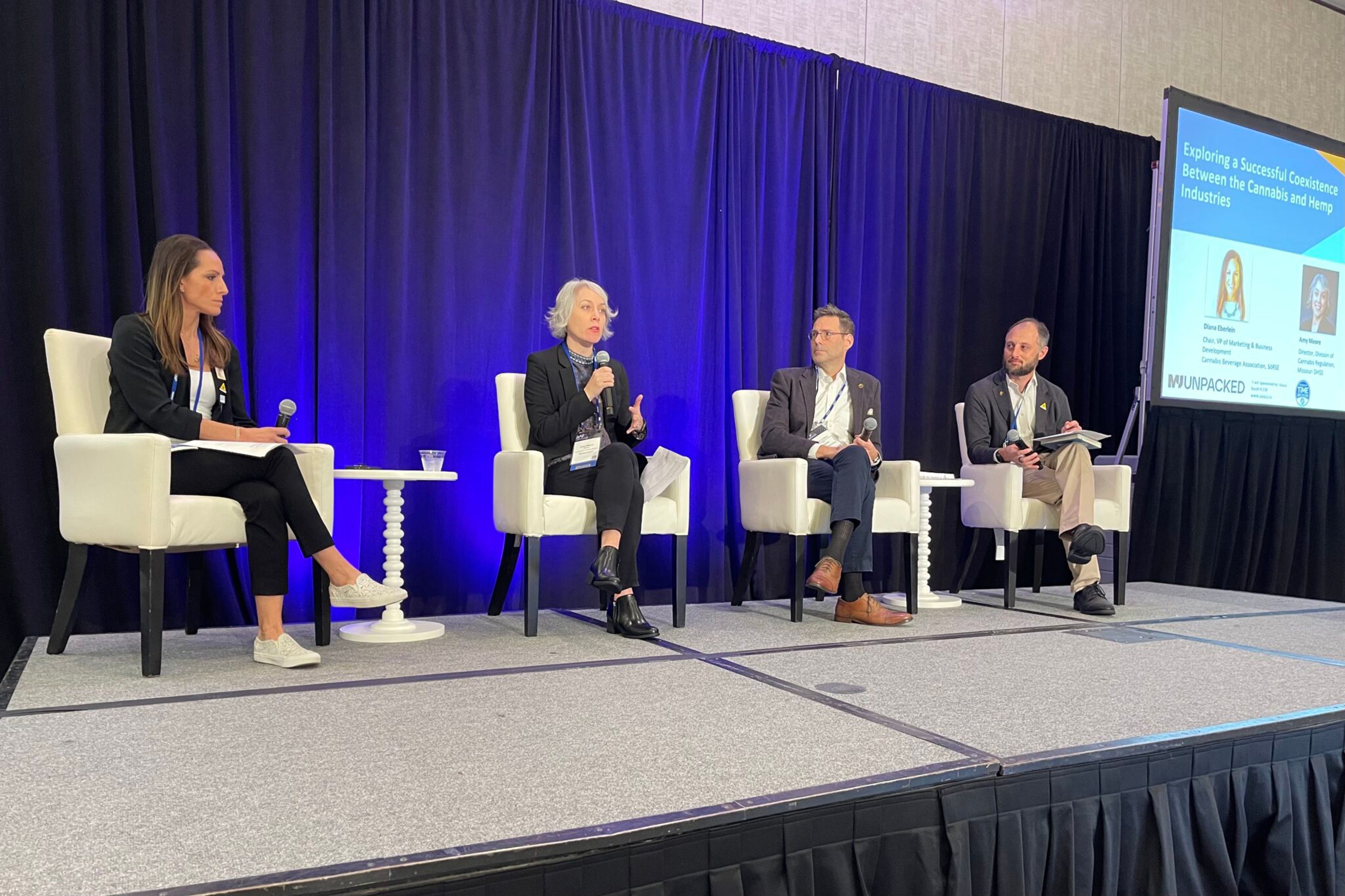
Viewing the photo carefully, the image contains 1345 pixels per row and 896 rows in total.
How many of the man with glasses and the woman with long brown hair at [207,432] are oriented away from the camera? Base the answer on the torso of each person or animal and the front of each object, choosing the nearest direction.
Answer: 0

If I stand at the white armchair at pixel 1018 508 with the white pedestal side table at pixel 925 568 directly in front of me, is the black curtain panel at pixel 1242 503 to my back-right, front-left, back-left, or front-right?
back-right

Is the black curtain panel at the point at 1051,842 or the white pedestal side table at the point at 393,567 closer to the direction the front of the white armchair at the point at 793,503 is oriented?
the black curtain panel

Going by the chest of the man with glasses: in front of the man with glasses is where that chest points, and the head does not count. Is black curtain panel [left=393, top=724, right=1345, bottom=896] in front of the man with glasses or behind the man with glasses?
in front

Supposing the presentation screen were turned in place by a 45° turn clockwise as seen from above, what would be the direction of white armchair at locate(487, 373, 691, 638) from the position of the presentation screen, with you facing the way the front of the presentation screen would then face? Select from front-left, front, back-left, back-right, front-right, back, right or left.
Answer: front-right

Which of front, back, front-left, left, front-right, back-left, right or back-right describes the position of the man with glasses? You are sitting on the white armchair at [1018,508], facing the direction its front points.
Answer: right

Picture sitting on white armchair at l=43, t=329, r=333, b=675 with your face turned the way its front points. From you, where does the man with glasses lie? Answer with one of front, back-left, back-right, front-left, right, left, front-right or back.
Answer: front-left

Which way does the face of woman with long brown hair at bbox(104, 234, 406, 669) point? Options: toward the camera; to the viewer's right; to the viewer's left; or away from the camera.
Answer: to the viewer's right

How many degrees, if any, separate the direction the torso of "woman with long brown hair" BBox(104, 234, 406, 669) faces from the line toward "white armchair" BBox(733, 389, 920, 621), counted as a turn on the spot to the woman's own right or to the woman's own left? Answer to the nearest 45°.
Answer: approximately 45° to the woman's own left

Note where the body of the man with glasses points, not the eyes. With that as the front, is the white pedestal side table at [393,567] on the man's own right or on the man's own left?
on the man's own right

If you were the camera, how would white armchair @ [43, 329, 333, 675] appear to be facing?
facing the viewer and to the right of the viewer

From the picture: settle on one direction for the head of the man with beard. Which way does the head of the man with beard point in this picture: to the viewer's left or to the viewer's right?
to the viewer's left

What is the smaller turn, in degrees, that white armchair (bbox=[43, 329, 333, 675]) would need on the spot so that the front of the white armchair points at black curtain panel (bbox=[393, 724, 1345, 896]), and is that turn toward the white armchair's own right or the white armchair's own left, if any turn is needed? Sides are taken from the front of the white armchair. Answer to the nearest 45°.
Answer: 0° — it already faces it
